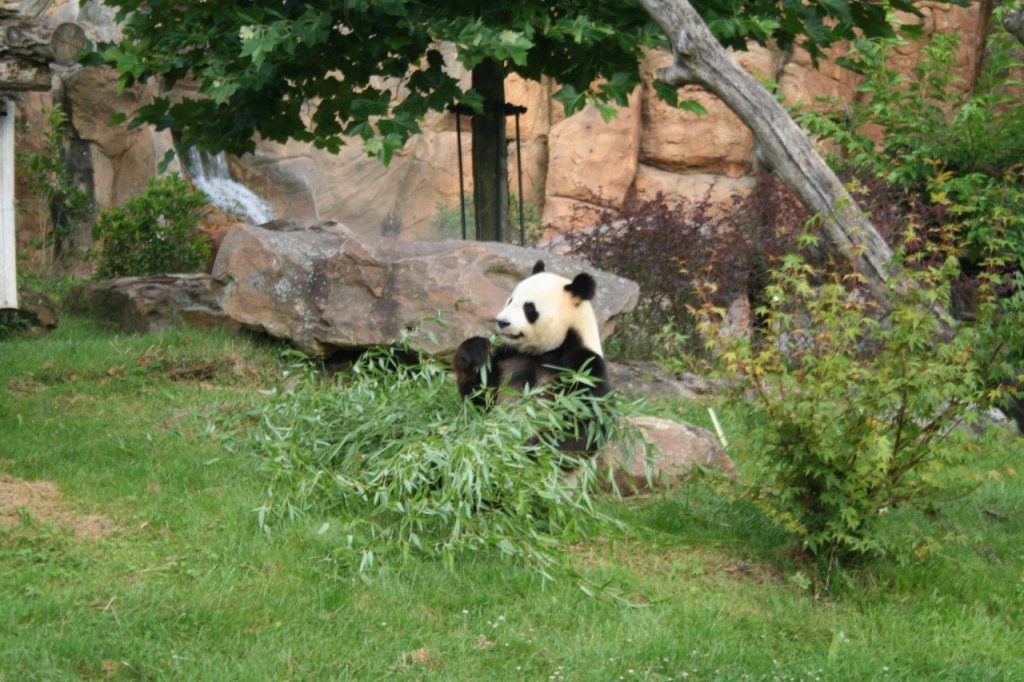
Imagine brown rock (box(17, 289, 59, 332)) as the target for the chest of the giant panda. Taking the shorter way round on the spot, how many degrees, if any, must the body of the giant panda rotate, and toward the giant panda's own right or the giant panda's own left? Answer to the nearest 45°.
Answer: approximately 90° to the giant panda's own right

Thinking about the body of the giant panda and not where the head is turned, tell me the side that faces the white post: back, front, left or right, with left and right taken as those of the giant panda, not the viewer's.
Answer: right

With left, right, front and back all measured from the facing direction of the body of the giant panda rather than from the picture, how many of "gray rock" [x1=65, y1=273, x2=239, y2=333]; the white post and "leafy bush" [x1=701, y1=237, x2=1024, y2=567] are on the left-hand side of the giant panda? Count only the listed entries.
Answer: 1
